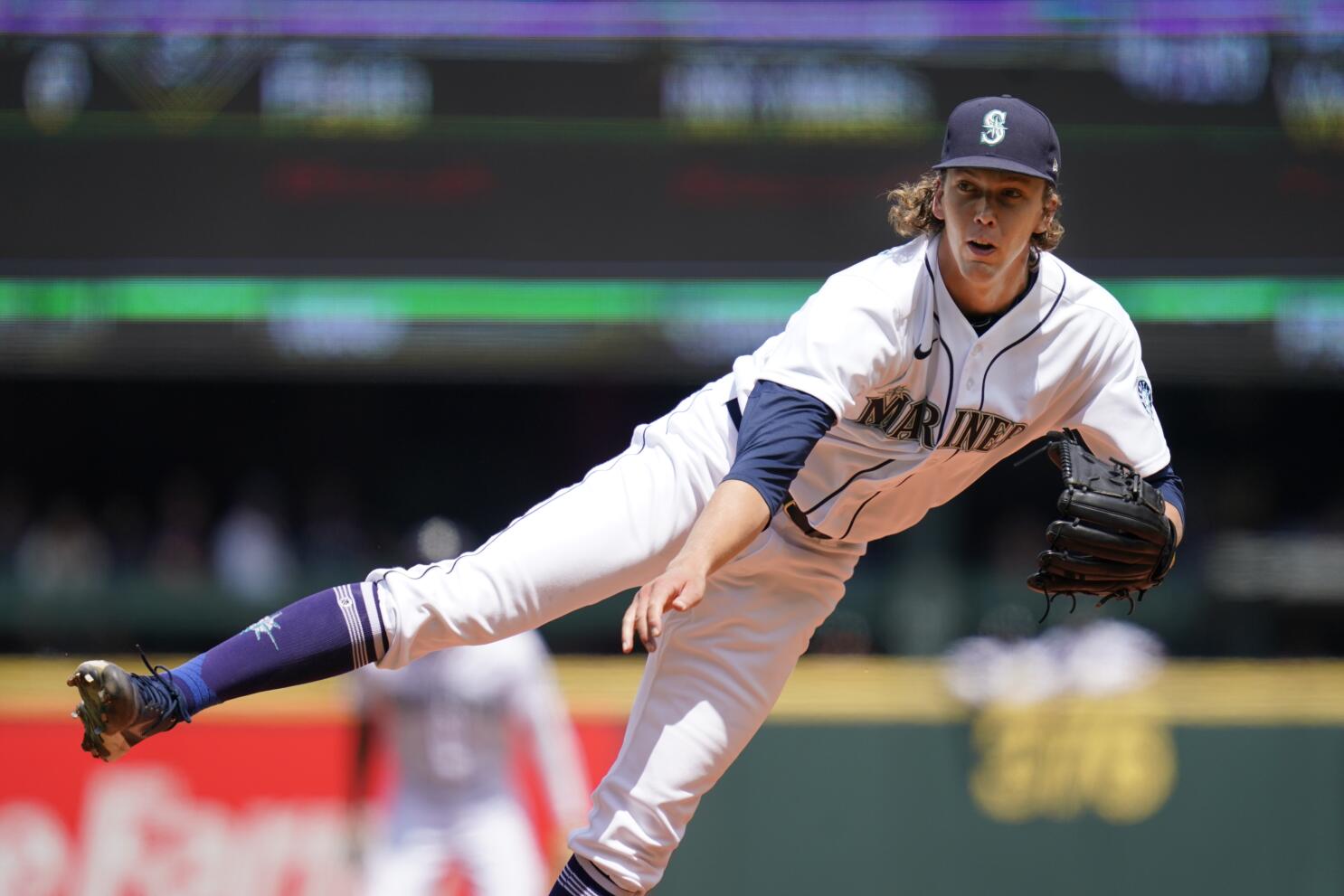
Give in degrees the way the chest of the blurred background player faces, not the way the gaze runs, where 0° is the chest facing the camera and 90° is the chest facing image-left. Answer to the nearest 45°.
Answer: approximately 0°
